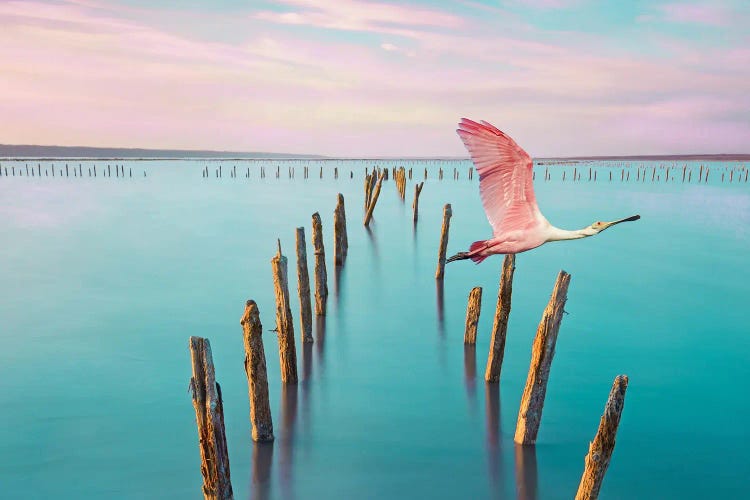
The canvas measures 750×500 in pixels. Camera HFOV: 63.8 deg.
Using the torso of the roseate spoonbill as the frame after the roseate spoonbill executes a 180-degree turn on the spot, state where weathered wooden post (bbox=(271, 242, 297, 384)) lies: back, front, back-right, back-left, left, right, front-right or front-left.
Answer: front-right

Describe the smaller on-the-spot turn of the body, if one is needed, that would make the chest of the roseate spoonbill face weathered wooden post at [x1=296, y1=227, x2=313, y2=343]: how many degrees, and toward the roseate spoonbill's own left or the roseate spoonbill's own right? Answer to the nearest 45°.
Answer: approximately 135° to the roseate spoonbill's own left

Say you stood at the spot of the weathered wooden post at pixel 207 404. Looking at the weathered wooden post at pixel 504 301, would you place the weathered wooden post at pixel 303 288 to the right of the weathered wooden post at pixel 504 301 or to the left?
left

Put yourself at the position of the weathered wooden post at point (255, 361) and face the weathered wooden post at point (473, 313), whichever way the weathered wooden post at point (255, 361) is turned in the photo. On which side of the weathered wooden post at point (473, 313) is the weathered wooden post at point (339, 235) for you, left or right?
left

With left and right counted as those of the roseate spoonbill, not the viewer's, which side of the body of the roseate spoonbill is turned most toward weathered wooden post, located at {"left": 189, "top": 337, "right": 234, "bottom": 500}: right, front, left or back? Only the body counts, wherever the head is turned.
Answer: back

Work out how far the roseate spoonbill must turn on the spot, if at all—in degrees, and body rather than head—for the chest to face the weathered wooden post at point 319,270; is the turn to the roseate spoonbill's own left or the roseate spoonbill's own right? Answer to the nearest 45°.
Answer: approximately 135° to the roseate spoonbill's own left

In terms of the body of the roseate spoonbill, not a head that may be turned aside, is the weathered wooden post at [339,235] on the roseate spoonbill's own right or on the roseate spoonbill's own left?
on the roseate spoonbill's own left

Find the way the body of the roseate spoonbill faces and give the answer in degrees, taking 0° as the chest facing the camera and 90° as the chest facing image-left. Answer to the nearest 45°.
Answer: approximately 270°
